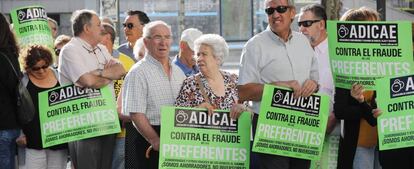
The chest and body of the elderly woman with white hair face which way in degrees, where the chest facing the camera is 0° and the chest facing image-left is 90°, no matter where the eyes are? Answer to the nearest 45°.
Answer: approximately 0°

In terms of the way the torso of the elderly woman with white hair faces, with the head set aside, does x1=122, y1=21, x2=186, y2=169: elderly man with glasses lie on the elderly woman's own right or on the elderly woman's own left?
on the elderly woman's own right

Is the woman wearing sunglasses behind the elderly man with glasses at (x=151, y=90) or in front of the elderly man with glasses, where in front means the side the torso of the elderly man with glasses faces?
behind

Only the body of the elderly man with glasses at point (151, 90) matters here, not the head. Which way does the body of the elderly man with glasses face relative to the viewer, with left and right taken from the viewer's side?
facing the viewer and to the right of the viewer

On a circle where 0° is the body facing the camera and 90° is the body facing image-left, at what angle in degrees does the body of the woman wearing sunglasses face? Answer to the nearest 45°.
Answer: approximately 0°

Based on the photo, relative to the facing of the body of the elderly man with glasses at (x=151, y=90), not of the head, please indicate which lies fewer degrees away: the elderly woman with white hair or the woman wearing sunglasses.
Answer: the elderly woman with white hair

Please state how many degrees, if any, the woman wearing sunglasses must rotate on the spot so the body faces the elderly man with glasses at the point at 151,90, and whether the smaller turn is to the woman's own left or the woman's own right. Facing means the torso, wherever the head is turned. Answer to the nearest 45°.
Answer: approximately 45° to the woman's own left

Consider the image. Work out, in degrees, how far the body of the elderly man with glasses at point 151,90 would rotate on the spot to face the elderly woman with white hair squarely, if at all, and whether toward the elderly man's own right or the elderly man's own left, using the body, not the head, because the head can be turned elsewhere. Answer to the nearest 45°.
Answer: approximately 45° to the elderly man's own left

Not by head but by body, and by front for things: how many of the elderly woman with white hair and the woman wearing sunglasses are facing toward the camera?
2
